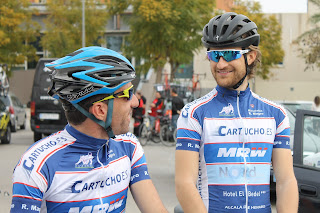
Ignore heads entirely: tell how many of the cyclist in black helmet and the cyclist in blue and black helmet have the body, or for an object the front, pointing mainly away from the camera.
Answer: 0

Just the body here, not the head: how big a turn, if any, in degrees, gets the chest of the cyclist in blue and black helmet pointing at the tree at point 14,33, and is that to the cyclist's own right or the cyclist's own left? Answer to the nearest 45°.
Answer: approximately 135° to the cyclist's own left

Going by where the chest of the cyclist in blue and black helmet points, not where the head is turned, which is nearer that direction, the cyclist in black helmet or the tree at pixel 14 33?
the cyclist in black helmet

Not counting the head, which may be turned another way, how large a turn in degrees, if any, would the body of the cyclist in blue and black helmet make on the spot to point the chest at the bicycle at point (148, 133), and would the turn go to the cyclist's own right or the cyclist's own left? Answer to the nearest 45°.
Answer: approximately 135° to the cyclist's own left

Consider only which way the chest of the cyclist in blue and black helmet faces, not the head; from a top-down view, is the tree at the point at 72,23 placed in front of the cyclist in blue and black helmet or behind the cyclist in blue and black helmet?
behind

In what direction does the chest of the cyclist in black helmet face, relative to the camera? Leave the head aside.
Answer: toward the camera

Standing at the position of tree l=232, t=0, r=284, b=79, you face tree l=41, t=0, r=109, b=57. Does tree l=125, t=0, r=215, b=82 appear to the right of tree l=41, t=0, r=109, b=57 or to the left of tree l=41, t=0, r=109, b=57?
left

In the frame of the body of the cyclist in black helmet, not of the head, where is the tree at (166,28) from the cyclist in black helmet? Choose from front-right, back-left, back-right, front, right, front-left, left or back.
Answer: back

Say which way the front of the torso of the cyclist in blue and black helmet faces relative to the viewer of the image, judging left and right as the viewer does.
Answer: facing the viewer and to the right of the viewer

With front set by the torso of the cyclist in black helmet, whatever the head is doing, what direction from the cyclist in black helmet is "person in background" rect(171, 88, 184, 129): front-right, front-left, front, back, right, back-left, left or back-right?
back

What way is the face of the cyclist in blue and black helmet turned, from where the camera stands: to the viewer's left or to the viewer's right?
to the viewer's right

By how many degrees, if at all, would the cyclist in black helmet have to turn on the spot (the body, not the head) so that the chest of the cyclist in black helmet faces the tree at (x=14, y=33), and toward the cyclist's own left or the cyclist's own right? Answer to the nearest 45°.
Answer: approximately 135° to the cyclist's own right

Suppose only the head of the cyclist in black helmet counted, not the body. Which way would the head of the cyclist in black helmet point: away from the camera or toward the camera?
toward the camera

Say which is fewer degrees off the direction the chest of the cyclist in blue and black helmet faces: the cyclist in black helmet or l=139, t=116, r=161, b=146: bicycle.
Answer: the cyclist in black helmet

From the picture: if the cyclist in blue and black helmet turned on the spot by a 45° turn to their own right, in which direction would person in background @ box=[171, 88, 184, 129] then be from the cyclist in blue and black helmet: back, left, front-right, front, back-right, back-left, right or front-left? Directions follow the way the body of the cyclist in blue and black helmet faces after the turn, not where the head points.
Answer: back

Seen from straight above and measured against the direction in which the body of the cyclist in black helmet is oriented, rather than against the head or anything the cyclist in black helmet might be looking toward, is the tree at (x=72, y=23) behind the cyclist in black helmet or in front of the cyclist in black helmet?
behind
